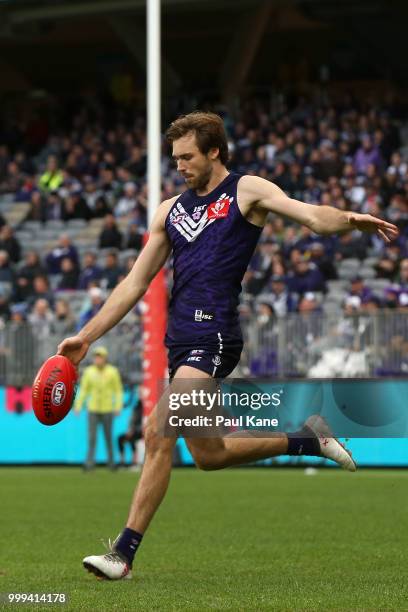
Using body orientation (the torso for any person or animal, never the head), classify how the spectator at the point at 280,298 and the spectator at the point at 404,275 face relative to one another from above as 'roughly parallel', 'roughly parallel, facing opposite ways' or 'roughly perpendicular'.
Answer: roughly parallel

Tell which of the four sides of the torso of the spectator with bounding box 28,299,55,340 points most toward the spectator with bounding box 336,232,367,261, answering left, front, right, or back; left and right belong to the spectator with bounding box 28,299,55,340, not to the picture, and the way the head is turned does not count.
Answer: left

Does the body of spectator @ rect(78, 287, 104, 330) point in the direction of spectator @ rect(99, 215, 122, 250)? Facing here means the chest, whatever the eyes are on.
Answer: no

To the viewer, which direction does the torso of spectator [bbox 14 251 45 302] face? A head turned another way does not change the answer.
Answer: toward the camera

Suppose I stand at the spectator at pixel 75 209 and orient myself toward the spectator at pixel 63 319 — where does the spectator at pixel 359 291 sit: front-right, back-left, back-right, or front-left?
front-left

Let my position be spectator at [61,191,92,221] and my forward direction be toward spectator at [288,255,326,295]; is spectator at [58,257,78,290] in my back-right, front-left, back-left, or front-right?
front-right

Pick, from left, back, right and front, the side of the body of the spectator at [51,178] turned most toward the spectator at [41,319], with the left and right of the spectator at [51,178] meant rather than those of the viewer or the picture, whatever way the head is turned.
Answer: front

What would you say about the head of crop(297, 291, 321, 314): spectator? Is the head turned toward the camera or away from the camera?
toward the camera

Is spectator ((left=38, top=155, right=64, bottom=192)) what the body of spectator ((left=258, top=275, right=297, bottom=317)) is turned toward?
no

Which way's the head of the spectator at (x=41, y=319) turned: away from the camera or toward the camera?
toward the camera

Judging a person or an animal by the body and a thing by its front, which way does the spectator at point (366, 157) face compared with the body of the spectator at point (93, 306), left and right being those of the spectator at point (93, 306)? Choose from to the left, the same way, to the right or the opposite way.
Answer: the same way

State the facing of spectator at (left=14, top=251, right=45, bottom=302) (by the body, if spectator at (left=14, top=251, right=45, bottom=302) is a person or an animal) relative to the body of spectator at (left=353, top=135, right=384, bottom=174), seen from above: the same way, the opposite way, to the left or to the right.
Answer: the same way

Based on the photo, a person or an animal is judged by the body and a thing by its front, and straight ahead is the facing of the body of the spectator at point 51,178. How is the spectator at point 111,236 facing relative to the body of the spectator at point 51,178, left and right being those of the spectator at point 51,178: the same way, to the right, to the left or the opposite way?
the same way

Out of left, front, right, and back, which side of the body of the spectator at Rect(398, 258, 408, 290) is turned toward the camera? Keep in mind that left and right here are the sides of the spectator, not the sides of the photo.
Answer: front

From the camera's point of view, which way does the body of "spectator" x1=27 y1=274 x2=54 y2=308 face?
toward the camera

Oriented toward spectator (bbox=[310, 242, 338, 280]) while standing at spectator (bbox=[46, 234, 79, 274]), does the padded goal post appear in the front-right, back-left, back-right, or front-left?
front-right

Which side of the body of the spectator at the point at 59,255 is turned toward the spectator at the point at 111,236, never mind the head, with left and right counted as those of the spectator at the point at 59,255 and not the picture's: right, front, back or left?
left

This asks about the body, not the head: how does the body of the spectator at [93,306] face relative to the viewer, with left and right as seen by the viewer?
facing the viewer

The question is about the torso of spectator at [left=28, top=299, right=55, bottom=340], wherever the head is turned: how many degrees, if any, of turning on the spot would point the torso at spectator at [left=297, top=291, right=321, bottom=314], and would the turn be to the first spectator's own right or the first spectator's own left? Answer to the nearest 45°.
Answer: approximately 45° to the first spectator's own left
